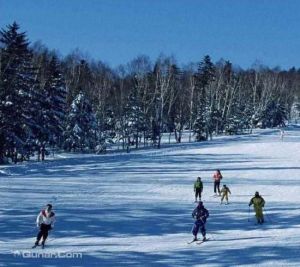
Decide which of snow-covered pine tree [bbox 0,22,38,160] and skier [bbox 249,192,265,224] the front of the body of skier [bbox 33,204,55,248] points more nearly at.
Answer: the skier

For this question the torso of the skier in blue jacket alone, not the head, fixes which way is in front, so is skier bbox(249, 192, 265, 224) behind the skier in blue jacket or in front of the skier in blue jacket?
behind

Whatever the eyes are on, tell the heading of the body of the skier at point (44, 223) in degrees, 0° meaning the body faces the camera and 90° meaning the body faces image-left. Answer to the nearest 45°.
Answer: approximately 315°

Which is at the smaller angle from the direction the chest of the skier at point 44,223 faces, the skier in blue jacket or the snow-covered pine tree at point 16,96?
the skier in blue jacket

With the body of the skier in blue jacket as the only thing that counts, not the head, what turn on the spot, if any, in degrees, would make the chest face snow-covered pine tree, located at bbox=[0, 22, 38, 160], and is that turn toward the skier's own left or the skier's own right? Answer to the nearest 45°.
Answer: approximately 135° to the skier's own right

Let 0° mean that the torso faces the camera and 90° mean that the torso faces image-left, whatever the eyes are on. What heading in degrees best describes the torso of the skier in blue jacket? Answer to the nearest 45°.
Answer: approximately 0°

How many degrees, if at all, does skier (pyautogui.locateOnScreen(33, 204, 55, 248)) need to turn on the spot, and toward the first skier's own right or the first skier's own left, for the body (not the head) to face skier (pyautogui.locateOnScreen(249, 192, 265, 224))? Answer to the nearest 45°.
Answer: approximately 45° to the first skier's own left

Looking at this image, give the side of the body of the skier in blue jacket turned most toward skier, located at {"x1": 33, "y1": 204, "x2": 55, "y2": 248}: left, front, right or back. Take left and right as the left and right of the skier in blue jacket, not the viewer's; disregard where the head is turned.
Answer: right
